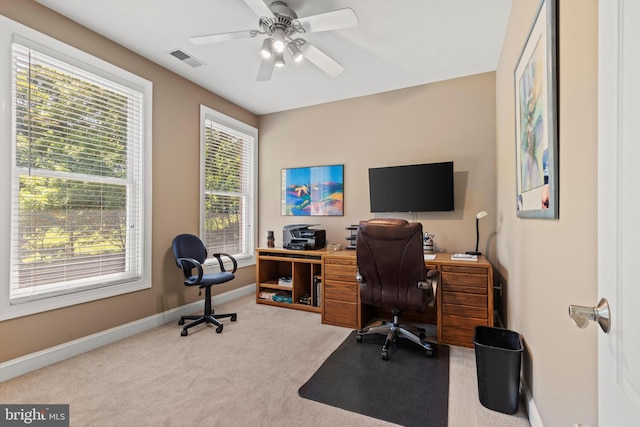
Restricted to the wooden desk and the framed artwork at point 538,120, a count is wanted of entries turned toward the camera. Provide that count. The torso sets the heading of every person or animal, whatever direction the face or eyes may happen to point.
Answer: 1

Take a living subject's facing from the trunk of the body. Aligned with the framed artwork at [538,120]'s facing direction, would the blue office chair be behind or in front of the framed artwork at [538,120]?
in front

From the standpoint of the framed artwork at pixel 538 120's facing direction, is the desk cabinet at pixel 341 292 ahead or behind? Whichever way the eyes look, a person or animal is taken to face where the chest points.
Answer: ahead

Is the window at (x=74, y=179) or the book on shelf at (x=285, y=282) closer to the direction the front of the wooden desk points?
the window

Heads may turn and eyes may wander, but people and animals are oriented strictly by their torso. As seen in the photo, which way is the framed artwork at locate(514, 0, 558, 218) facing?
to the viewer's left

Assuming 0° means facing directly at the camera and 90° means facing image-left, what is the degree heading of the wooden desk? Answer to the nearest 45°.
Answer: approximately 0°

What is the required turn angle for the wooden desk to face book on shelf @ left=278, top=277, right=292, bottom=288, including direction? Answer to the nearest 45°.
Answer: approximately 90° to its right

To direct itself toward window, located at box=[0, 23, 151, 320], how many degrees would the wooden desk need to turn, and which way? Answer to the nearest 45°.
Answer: approximately 90° to its right

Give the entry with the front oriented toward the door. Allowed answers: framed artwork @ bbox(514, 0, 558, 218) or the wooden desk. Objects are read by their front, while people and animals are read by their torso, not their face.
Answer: the wooden desk

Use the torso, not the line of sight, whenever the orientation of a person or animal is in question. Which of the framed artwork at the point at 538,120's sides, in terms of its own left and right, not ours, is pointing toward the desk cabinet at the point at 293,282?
front

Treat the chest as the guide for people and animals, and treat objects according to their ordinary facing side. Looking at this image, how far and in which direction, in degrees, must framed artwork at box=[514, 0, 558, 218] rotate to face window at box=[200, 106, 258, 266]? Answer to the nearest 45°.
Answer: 0° — it already faces it

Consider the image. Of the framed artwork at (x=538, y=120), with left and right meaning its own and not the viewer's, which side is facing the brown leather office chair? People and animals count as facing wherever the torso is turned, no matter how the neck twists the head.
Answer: front

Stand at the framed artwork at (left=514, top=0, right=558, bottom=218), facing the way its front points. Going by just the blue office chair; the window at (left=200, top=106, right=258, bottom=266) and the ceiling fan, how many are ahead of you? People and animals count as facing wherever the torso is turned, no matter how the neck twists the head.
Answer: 3
